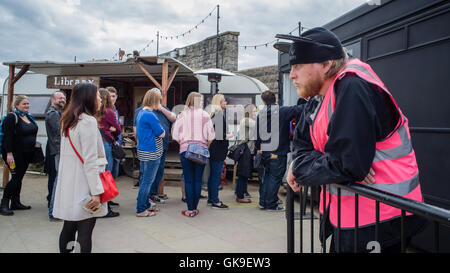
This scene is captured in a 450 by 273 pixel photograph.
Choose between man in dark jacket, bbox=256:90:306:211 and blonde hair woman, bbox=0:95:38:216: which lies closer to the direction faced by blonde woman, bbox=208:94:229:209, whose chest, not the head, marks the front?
the man in dark jacket

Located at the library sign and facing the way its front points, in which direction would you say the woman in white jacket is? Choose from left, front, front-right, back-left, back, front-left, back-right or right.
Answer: front

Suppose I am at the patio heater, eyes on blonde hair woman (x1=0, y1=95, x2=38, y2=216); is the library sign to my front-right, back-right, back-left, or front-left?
front-right

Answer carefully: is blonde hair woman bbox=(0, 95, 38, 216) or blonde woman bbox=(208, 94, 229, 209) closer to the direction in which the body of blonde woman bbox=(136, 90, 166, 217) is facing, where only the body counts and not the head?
the blonde woman bbox=(208, 94, 229, 209)

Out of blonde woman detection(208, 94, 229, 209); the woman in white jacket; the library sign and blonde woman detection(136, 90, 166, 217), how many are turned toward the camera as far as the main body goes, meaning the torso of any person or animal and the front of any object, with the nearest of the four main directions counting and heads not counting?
1

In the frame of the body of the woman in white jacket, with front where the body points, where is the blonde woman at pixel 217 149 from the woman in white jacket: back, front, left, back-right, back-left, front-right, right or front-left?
front

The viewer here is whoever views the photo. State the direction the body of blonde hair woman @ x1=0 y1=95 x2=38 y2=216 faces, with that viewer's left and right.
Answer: facing the viewer and to the right of the viewer

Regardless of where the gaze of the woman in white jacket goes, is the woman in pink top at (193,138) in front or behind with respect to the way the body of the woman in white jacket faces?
in front

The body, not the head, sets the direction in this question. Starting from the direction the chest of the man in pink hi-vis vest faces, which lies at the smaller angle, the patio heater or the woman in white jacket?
the woman in white jacket

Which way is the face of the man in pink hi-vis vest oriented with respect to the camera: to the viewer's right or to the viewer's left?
to the viewer's left

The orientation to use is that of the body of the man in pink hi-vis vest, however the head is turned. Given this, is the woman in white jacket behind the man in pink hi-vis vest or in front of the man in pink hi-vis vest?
in front

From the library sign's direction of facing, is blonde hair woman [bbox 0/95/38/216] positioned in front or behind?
in front
